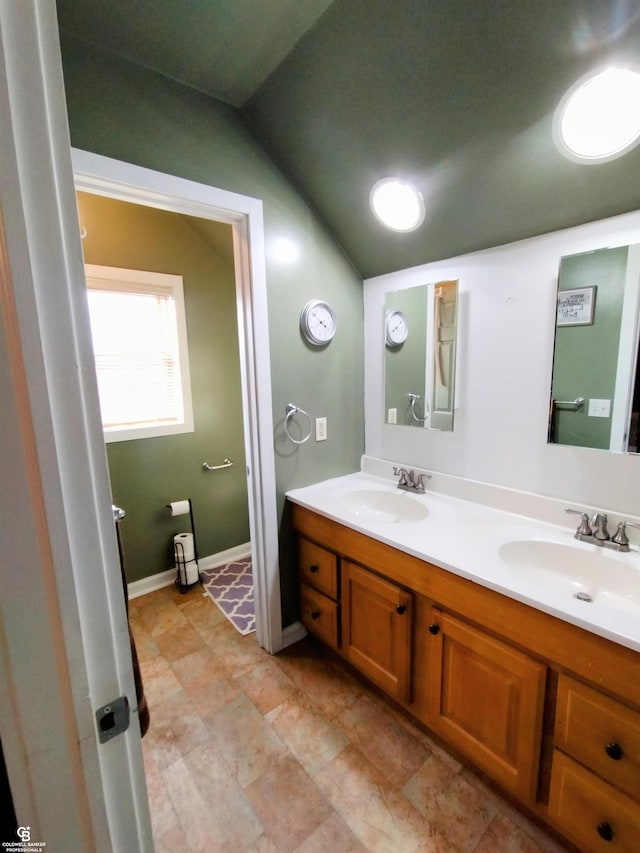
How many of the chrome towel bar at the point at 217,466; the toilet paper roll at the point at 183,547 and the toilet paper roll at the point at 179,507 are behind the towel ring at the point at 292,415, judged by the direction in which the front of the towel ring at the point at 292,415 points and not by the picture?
3

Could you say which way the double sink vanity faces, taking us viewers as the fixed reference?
facing the viewer and to the left of the viewer

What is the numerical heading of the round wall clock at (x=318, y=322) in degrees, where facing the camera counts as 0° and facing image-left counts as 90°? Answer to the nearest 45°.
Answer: approximately 315°

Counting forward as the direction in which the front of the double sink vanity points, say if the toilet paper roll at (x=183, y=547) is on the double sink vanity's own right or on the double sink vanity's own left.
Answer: on the double sink vanity's own right

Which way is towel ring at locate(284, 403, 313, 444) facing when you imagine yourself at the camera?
facing the viewer and to the right of the viewer

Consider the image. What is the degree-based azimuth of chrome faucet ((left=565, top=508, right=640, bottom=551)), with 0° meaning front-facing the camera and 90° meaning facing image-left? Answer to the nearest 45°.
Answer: approximately 45°

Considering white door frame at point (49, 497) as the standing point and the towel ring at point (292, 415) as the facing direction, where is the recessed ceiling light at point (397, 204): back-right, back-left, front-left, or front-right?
front-right

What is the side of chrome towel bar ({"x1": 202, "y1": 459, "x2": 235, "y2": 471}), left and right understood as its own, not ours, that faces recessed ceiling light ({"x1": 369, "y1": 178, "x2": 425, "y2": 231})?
front

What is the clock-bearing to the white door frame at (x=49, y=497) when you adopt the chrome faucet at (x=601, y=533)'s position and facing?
The white door frame is roughly at 11 o'clock from the chrome faucet.
